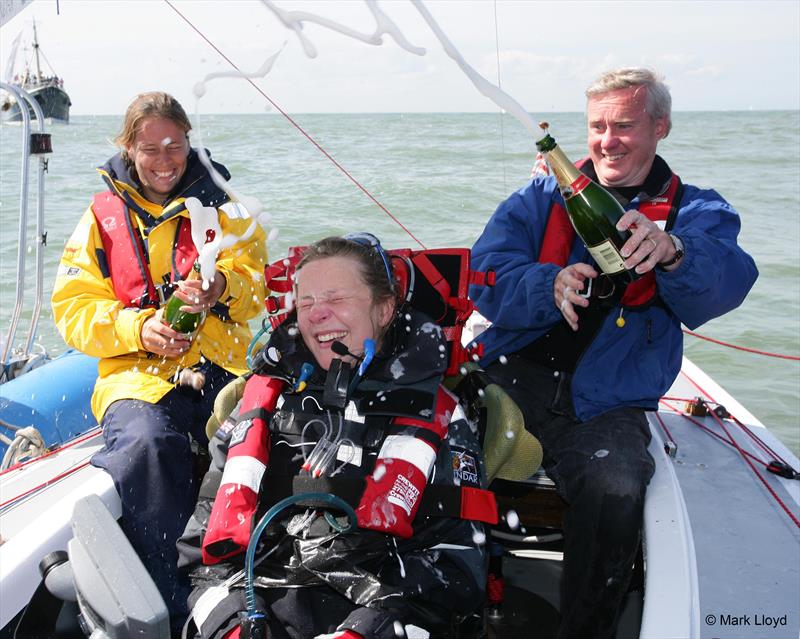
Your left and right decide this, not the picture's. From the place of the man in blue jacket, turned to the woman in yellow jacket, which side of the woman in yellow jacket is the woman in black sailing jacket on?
left

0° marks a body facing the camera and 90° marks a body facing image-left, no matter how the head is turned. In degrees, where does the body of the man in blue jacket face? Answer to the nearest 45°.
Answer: approximately 0°

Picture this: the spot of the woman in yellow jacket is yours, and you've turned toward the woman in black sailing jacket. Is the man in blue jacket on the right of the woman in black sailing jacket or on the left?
left

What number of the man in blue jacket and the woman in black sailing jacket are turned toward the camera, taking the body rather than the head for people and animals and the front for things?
2

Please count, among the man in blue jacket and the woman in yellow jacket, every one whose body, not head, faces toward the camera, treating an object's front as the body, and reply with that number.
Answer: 2

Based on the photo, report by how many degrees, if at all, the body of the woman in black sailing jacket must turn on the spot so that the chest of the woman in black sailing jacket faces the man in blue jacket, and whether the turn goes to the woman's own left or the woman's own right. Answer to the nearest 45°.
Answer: approximately 135° to the woman's own left

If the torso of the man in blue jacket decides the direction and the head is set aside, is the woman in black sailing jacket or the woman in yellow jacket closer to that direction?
the woman in black sailing jacket

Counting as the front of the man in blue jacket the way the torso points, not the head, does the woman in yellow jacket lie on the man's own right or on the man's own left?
on the man's own right
